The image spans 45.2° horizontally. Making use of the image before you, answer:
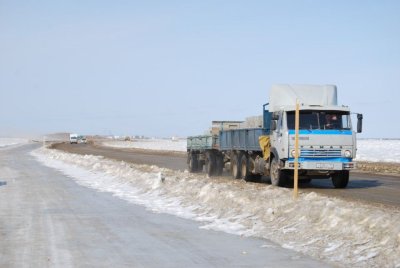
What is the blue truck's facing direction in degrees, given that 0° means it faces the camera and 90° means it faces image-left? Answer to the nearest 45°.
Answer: approximately 315°
